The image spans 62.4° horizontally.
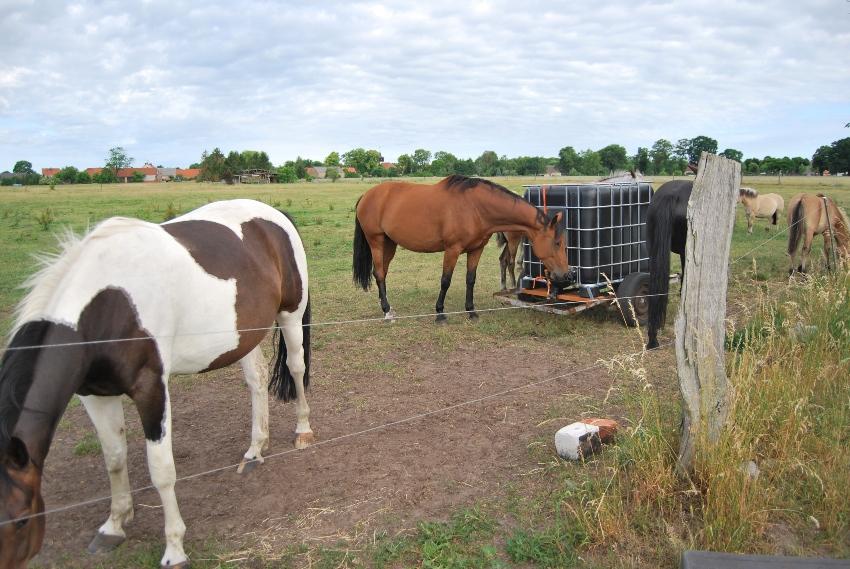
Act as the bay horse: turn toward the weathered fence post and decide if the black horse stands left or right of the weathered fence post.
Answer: left

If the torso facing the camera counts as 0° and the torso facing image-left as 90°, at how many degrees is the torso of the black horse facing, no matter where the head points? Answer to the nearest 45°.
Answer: approximately 225°

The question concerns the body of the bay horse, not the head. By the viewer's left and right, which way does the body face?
facing to the right of the viewer

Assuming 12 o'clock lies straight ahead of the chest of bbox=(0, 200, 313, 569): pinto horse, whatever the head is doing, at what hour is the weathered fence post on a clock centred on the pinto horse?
The weathered fence post is roughly at 8 o'clock from the pinto horse.

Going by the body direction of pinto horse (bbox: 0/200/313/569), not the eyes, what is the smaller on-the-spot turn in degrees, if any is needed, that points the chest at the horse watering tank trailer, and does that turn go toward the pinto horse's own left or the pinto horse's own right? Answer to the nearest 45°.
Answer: approximately 180°

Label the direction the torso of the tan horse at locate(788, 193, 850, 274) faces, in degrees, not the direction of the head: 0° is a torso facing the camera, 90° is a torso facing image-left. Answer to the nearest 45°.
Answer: approximately 225°

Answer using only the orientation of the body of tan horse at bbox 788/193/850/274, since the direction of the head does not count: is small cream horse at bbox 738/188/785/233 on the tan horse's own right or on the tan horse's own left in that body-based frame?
on the tan horse's own left

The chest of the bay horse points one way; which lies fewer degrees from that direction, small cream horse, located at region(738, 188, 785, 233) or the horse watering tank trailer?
the horse watering tank trailer
